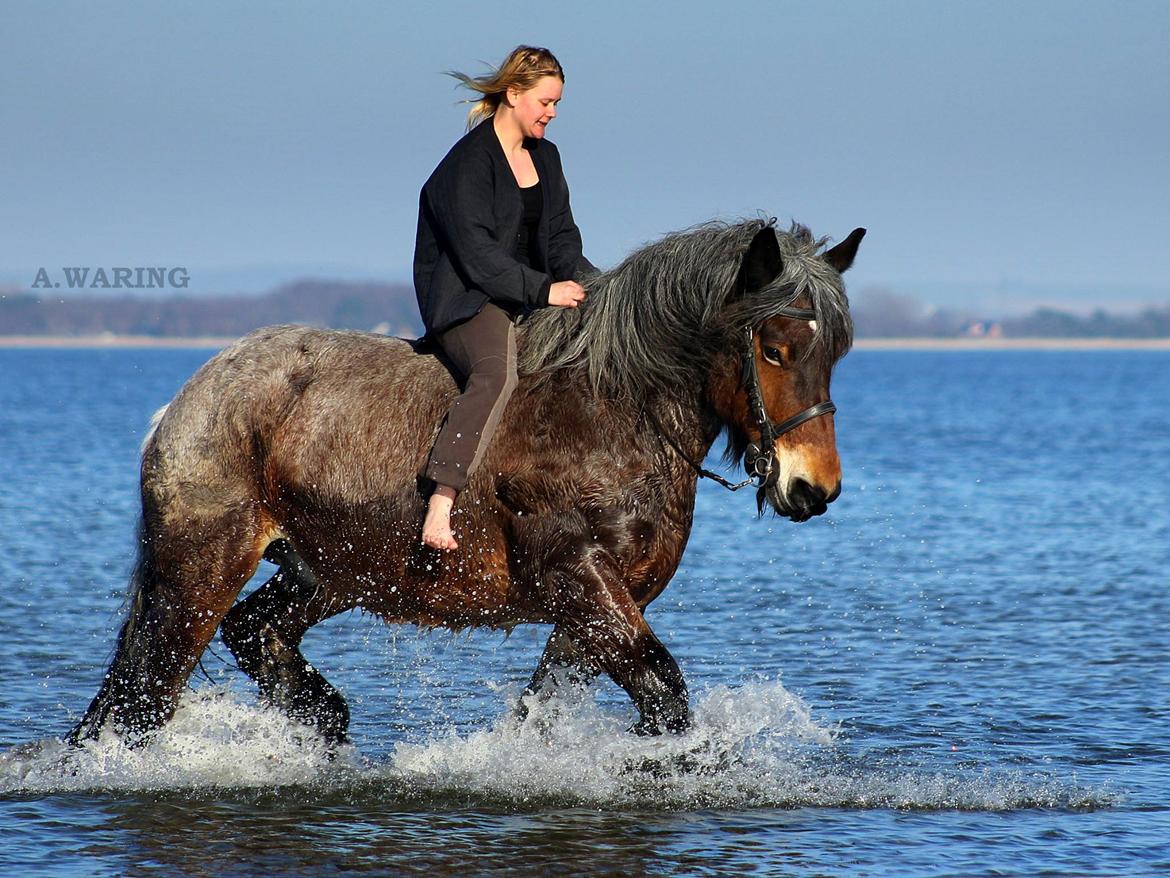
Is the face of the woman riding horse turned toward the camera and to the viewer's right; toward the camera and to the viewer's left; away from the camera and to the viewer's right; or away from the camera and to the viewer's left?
toward the camera and to the viewer's right

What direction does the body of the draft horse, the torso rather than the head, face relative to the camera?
to the viewer's right

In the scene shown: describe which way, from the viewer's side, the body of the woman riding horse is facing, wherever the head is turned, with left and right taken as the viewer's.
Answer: facing the viewer and to the right of the viewer
